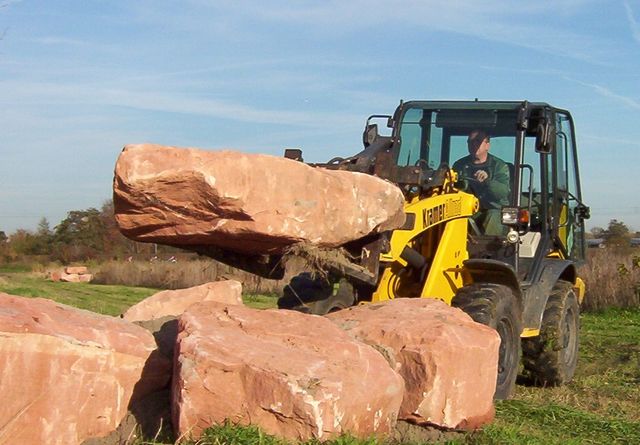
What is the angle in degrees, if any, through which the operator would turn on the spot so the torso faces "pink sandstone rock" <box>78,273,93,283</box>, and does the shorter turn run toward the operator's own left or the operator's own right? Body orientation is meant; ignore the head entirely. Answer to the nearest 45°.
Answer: approximately 90° to the operator's own right

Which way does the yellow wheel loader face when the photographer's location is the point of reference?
facing the viewer and to the left of the viewer

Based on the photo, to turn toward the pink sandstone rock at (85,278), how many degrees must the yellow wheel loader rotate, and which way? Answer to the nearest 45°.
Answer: approximately 90° to its right

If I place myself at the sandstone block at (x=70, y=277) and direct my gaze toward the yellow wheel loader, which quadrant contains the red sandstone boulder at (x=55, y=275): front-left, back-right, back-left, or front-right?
back-right

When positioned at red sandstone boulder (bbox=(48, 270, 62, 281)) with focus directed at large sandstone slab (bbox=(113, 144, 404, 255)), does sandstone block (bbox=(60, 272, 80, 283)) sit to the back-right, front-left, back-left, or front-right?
front-left

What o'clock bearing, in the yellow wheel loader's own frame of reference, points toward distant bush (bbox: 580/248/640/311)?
The distant bush is roughly at 5 o'clock from the yellow wheel loader.

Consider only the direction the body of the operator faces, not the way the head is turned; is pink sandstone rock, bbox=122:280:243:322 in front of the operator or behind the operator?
in front

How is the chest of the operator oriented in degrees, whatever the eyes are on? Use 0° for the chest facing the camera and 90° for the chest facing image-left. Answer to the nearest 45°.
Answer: approximately 45°

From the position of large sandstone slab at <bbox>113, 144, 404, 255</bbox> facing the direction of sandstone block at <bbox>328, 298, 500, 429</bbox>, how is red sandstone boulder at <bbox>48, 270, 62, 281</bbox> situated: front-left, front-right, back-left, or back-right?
back-left

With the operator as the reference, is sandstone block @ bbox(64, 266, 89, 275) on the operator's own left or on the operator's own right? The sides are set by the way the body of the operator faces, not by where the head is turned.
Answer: on the operator's own right

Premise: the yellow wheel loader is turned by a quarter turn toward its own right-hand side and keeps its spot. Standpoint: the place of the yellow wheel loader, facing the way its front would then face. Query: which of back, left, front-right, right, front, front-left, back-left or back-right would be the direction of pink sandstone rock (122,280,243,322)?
left

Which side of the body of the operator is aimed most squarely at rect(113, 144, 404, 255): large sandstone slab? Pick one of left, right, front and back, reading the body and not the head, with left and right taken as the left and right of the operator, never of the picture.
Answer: front

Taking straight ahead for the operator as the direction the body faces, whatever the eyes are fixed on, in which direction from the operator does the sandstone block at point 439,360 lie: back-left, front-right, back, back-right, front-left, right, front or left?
front-left
